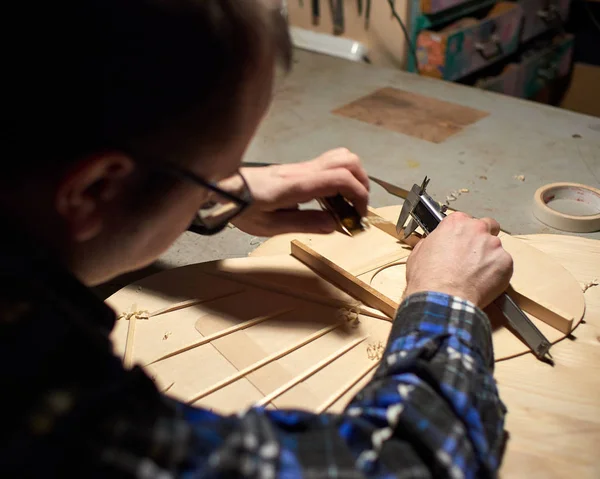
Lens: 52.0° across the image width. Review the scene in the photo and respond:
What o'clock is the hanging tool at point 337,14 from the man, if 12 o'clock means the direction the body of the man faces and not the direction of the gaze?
The hanging tool is roughly at 11 o'clock from the man.

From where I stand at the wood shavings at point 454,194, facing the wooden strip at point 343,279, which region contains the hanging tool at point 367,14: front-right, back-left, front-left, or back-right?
back-right

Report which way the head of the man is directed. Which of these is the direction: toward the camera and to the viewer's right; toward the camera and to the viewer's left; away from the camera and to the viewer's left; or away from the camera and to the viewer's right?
away from the camera and to the viewer's right

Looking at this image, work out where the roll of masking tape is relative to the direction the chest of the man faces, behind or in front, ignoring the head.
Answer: in front

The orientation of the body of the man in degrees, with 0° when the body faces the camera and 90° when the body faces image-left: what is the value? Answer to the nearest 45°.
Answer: approximately 225°

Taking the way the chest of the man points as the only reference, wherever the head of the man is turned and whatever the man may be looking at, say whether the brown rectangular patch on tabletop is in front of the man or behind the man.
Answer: in front
